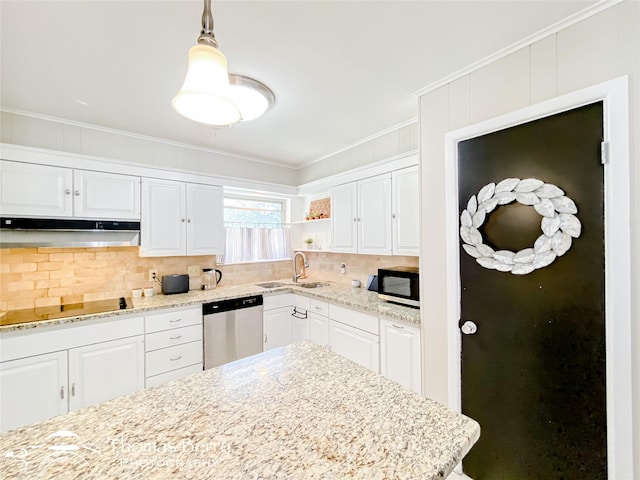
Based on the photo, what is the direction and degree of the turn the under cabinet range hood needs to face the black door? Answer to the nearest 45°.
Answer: approximately 45° to its left

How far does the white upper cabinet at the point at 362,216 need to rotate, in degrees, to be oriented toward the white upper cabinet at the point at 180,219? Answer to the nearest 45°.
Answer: approximately 45° to its right

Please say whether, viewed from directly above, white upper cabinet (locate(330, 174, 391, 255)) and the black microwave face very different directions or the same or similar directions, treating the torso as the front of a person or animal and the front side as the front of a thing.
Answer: same or similar directions

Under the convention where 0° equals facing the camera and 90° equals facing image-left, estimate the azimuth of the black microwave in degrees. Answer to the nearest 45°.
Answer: approximately 45°

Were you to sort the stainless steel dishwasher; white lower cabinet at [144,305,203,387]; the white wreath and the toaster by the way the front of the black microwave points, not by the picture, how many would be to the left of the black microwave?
1

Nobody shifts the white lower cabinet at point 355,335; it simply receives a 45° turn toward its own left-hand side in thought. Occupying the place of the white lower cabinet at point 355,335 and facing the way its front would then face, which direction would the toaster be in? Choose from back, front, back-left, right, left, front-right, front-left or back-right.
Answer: right

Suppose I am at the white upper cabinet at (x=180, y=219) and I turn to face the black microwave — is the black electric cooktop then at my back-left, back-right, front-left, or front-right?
back-right

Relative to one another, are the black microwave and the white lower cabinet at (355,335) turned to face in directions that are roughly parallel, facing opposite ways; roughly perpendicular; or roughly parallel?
roughly parallel

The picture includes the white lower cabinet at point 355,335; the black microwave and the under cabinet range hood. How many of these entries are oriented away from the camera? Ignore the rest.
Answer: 0

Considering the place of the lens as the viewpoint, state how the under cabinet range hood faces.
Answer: facing the viewer

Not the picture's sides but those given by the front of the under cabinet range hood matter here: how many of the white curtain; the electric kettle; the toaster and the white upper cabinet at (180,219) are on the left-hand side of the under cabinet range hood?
4

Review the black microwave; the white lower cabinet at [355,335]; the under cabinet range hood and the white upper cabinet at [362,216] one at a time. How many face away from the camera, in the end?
0

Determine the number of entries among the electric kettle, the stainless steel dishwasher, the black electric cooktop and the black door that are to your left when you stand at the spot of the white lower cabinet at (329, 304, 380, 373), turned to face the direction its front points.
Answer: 1

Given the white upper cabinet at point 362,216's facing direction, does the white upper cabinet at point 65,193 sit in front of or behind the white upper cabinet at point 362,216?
in front

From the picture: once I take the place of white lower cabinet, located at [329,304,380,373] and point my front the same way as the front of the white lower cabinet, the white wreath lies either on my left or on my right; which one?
on my left
